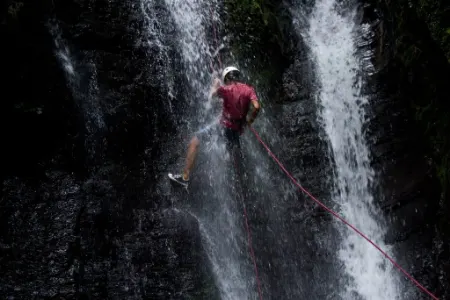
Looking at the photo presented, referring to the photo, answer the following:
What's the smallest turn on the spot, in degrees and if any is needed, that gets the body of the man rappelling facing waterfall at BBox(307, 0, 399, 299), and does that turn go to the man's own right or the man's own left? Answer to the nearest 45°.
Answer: approximately 90° to the man's own right

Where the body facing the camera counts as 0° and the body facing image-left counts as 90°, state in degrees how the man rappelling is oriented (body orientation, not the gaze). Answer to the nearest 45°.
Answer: approximately 135°
